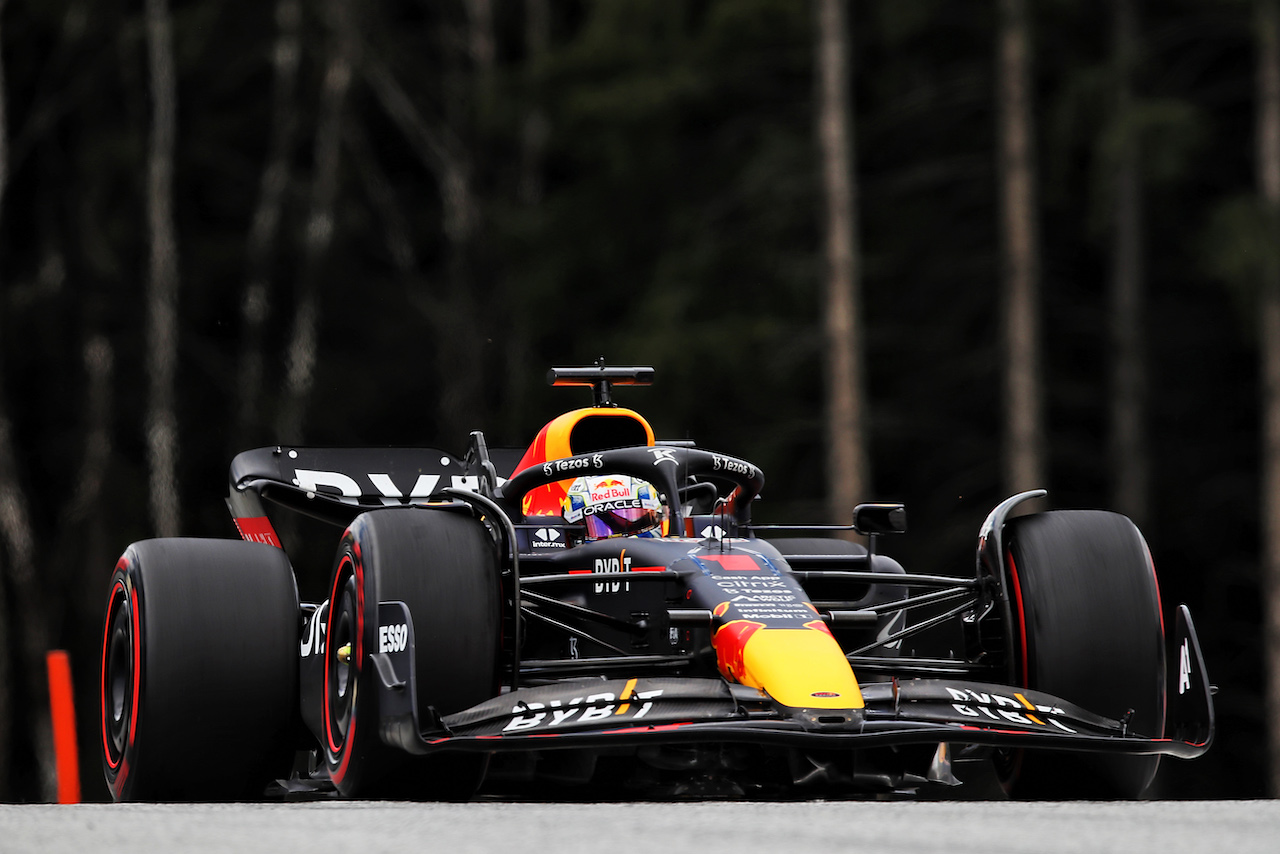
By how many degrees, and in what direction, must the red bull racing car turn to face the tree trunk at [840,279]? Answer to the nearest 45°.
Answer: approximately 180°

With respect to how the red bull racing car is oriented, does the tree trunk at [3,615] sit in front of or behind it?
behind

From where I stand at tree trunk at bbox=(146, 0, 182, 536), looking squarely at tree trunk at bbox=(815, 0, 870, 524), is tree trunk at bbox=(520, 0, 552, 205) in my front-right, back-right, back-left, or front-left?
front-left

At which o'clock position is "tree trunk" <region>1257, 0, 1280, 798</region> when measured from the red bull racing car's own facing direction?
The tree trunk is roughly at 7 o'clock from the red bull racing car.

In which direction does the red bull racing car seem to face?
toward the camera

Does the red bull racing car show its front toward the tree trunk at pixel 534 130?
no

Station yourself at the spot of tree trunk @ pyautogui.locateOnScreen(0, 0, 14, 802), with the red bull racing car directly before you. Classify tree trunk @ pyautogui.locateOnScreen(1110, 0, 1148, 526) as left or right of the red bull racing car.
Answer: left

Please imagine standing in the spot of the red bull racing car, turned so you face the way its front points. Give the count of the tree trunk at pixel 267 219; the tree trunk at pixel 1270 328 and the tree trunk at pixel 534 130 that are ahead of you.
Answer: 0

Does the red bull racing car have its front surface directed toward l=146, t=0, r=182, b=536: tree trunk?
no

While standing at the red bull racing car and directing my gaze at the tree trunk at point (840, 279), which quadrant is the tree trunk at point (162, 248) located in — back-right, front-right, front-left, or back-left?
front-left

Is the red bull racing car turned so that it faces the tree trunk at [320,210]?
no

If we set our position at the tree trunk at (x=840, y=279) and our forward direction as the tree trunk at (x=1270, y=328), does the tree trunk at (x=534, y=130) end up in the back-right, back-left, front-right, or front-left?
back-left

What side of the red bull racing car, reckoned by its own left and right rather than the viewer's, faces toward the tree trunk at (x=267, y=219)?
back

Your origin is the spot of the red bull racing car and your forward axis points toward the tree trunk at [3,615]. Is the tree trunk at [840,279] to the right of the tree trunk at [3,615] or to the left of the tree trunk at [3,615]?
right
